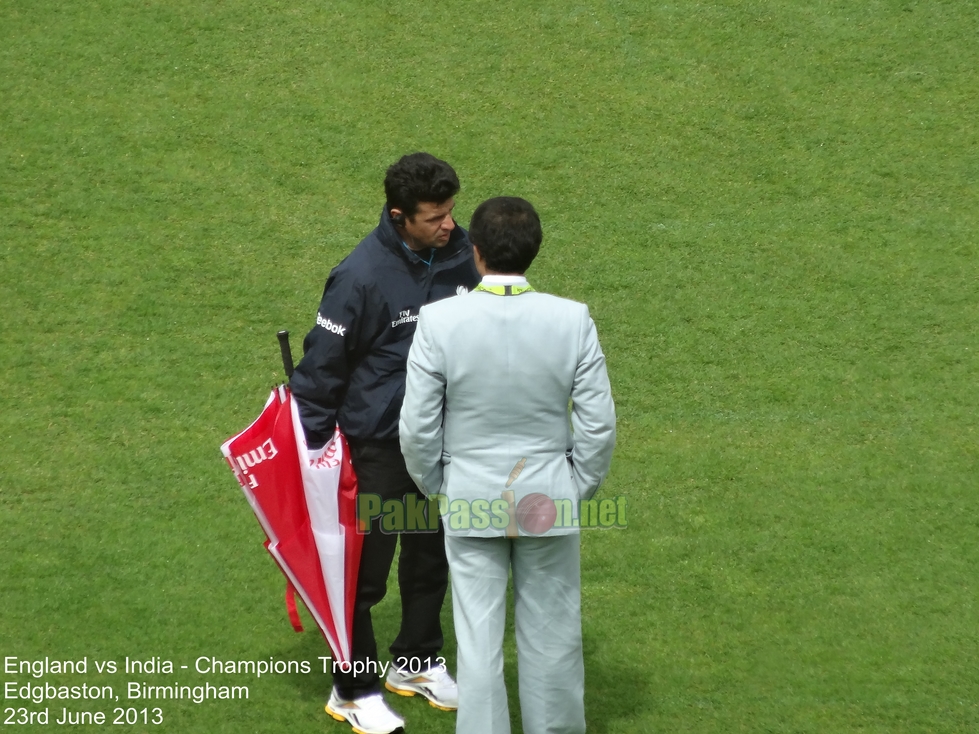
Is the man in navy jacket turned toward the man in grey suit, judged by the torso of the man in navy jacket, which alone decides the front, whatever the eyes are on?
yes

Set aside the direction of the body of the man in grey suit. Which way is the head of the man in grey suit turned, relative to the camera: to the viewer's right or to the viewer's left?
to the viewer's left

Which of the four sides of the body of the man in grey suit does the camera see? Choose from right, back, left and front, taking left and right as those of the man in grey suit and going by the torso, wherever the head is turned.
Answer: back

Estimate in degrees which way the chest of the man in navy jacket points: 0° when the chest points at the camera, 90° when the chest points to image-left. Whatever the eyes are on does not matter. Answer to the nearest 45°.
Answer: approximately 315°

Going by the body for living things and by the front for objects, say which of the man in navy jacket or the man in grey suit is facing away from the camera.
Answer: the man in grey suit

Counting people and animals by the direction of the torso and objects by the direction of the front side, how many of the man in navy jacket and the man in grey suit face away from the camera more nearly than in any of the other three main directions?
1
